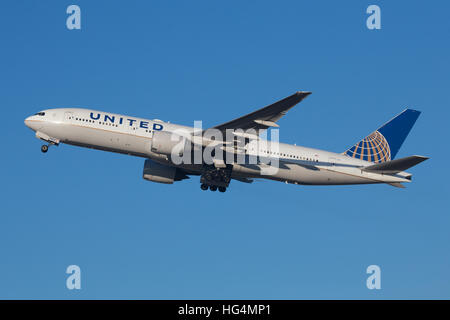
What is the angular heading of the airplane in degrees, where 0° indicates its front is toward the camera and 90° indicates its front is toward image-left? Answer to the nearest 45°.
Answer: approximately 90°
